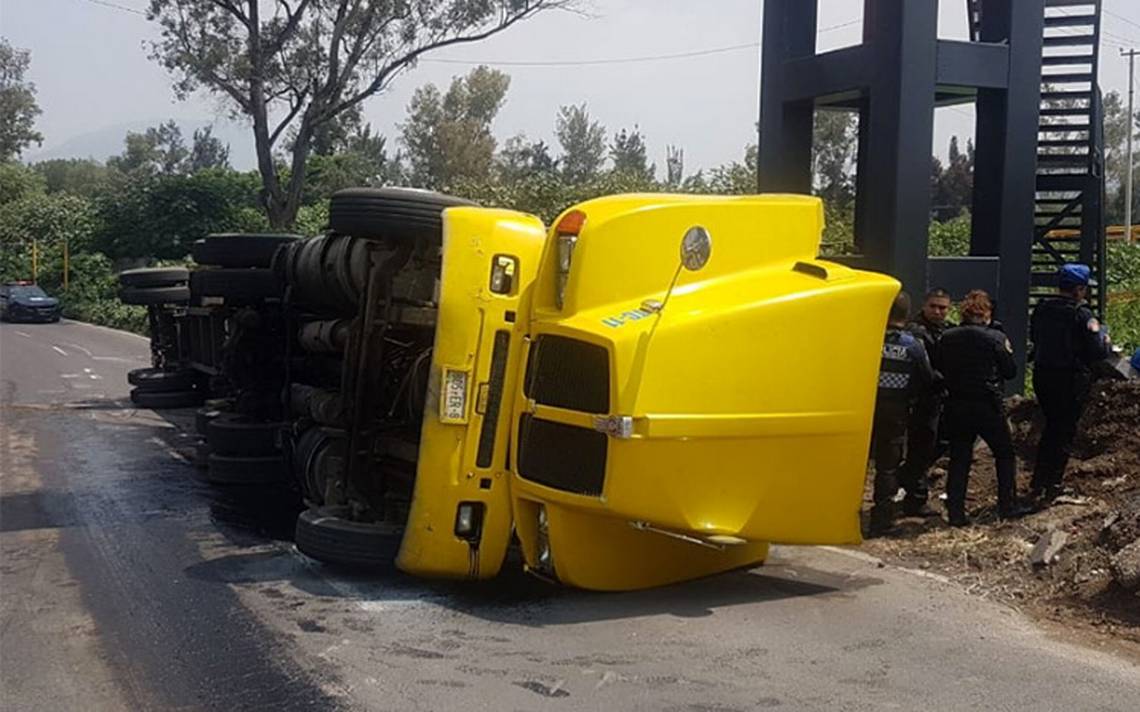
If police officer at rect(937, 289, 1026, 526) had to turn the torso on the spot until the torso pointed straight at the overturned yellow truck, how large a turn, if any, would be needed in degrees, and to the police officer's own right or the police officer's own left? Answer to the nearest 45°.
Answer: approximately 135° to the police officer's own left

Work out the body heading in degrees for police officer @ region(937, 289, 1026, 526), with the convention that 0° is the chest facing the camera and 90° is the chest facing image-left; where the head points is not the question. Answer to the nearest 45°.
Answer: approximately 180°

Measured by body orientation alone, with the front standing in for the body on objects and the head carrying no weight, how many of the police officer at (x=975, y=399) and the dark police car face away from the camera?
1
